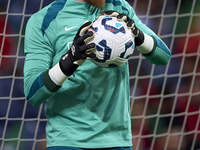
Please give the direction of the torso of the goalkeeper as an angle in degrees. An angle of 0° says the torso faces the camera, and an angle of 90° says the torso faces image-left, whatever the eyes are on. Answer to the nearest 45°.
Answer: approximately 315°
